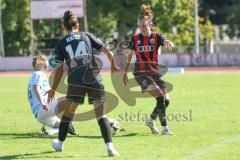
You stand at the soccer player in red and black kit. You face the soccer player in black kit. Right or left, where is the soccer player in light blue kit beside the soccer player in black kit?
right

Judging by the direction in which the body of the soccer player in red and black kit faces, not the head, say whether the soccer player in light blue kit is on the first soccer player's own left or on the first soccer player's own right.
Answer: on the first soccer player's own right

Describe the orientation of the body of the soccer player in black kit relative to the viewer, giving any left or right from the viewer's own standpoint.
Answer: facing away from the viewer

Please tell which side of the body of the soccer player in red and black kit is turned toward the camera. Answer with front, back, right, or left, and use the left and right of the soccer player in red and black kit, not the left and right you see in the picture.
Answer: front

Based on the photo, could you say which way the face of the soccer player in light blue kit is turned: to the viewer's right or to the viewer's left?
to the viewer's right

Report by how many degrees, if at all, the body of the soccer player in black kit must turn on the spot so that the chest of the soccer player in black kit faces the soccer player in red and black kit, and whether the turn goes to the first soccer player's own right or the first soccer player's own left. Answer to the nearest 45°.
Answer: approximately 45° to the first soccer player's own right

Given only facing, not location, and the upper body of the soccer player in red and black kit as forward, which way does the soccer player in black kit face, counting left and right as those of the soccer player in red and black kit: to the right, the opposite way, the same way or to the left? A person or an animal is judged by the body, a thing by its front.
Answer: the opposite way

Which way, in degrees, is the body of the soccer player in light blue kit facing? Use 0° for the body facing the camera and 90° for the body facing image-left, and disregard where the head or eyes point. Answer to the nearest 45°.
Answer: approximately 270°

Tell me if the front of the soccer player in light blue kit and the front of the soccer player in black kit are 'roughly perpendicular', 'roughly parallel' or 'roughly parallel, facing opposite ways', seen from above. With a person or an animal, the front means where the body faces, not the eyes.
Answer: roughly perpendicular

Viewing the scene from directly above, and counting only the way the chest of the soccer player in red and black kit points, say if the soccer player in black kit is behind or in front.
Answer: in front

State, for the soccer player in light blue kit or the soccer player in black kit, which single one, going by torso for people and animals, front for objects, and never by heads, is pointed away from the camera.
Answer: the soccer player in black kit

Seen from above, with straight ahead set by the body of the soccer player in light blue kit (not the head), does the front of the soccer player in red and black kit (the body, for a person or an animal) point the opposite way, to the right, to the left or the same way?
to the right

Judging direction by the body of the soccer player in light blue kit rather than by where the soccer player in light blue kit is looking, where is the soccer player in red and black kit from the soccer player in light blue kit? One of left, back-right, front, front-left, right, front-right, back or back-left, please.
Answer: front

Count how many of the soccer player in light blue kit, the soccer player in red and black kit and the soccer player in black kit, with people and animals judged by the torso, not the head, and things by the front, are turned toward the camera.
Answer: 1

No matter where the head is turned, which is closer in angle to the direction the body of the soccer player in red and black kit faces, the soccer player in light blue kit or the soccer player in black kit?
the soccer player in black kit
